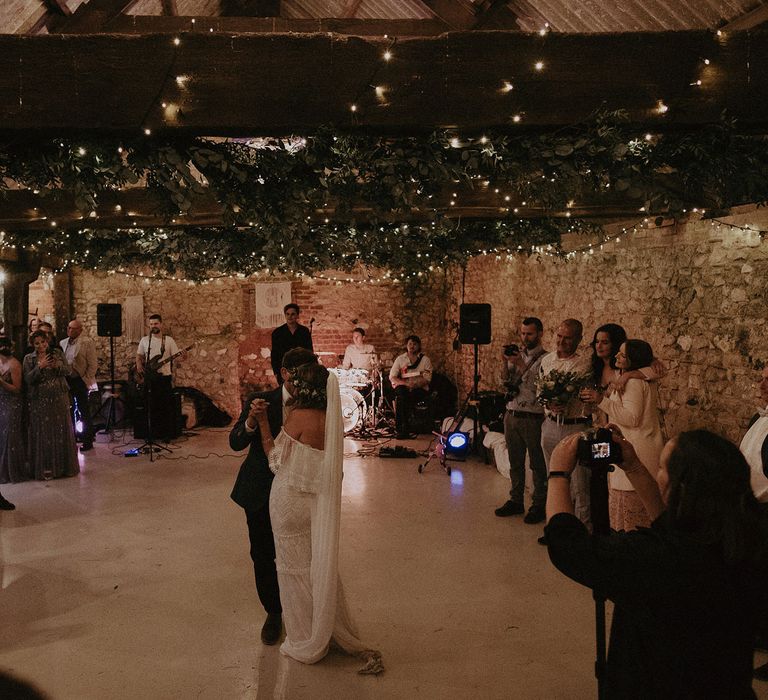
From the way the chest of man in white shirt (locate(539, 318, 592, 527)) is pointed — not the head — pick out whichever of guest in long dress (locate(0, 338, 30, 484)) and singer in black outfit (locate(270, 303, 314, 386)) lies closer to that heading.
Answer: the guest in long dress

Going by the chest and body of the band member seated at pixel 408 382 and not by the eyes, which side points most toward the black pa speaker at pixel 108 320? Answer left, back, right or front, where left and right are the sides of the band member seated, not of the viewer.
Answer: right

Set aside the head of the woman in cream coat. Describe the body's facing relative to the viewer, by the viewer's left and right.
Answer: facing to the left of the viewer

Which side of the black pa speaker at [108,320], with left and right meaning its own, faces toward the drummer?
left

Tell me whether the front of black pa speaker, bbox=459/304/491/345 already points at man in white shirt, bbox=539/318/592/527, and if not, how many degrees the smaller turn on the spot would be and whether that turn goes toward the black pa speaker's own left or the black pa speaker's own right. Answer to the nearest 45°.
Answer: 0° — it already faces them

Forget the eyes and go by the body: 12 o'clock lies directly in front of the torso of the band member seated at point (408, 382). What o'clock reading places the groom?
The groom is roughly at 12 o'clock from the band member seated.

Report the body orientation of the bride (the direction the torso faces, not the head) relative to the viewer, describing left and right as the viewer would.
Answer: facing away from the viewer and to the left of the viewer
